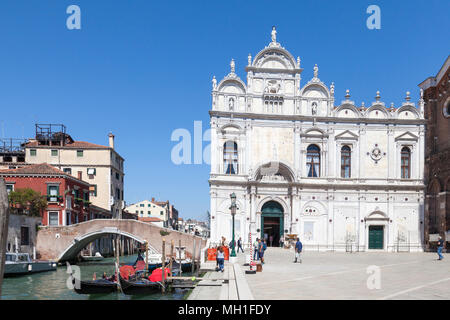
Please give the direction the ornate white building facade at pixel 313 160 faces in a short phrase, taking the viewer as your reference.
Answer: facing the viewer

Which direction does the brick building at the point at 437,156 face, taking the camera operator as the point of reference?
facing the viewer and to the left of the viewer

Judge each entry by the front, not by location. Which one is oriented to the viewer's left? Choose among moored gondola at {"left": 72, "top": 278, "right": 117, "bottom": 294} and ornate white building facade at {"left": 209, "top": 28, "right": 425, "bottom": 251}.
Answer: the moored gondola

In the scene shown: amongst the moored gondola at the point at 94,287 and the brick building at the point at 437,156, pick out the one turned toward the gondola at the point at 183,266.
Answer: the brick building

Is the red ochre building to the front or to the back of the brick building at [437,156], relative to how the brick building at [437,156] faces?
to the front

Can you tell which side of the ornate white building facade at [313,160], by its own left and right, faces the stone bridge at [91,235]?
right

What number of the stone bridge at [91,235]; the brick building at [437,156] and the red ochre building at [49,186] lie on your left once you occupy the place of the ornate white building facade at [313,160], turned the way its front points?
1

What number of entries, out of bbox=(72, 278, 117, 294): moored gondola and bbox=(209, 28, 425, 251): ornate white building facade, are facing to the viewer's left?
1

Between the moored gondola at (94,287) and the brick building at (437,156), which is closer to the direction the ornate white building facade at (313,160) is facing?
the moored gondola

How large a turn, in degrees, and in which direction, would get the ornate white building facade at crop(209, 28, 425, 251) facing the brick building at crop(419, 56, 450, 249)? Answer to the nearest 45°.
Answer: approximately 90° to its left

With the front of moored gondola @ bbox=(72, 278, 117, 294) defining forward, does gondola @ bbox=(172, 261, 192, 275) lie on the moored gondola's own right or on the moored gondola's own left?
on the moored gondola's own right

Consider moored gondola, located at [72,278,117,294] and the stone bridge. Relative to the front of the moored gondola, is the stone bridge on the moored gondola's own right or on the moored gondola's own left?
on the moored gondola's own right

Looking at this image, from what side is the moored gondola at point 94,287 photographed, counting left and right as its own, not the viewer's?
left

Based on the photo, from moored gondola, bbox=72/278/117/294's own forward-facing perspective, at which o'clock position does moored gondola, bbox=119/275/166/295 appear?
moored gondola, bbox=119/275/166/295 is roughly at 7 o'clock from moored gondola, bbox=72/278/117/294.

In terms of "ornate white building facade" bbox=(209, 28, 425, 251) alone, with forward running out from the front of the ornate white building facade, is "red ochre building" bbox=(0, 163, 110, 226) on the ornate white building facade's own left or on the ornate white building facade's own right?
on the ornate white building facade's own right

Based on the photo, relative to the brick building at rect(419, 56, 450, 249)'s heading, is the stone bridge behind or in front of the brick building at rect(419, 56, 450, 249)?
in front

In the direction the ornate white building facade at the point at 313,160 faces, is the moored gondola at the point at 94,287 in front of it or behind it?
in front
